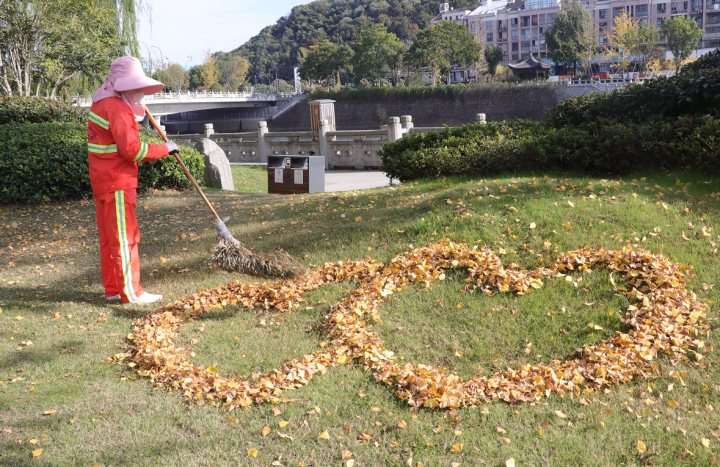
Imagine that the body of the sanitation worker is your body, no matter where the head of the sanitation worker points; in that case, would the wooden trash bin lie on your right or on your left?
on your left

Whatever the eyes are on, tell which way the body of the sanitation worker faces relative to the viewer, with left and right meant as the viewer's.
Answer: facing to the right of the viewer

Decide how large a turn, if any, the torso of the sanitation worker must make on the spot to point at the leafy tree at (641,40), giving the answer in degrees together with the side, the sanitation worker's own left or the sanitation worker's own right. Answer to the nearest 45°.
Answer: approximately 45° to the sanitation worker's own left

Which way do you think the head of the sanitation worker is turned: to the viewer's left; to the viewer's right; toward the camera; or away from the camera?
to the viewer's right

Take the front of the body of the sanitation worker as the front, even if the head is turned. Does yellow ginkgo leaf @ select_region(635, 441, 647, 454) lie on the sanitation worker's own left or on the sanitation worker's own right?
on the sanitation worker's own right

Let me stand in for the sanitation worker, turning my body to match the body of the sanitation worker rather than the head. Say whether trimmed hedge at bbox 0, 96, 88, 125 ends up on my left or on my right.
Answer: on my left

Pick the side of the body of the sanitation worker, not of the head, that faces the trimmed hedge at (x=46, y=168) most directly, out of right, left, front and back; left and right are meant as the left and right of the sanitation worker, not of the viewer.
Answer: left

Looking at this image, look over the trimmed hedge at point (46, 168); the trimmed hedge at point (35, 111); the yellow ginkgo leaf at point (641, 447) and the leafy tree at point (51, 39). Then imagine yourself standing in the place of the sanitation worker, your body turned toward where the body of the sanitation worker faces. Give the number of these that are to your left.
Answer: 3

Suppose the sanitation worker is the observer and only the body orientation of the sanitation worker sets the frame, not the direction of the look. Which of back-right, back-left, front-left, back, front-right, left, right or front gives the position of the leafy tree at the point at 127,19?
left

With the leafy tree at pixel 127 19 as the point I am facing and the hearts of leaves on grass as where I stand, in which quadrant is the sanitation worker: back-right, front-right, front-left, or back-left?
front-left
